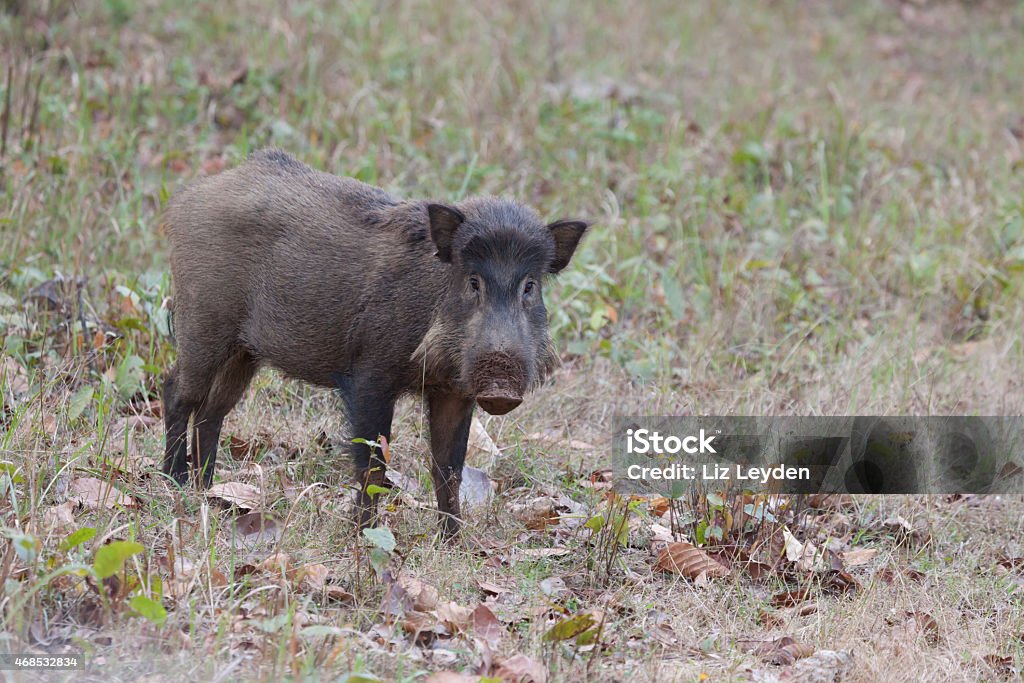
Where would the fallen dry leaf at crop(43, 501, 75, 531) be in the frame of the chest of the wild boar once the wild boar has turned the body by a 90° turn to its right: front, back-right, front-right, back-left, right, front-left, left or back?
front

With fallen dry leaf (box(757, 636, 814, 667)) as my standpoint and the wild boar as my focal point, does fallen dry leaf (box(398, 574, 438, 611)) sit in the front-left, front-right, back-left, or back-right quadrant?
front-left

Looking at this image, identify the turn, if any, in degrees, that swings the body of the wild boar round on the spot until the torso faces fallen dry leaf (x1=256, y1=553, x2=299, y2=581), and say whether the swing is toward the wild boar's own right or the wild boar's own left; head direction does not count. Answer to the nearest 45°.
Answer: approximately 45° to the wild boar's own right

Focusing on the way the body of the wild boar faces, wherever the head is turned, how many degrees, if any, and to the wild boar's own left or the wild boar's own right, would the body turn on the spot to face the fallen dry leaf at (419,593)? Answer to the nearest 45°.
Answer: approximately 45° to the wild boar's own right

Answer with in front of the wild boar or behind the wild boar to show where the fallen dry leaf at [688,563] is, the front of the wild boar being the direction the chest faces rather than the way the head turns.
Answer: in front

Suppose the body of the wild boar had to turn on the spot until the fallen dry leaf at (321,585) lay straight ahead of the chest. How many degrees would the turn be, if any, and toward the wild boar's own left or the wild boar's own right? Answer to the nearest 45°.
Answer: approximately 45° to the wild boar's own right

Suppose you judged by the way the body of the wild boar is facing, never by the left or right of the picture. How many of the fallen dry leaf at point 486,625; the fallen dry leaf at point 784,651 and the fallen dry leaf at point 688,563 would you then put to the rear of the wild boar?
0

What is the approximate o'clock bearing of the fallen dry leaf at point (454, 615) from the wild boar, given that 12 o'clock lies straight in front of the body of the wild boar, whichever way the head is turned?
The fallen dry leaf is roughly at 1 o'clock from the wild boar.

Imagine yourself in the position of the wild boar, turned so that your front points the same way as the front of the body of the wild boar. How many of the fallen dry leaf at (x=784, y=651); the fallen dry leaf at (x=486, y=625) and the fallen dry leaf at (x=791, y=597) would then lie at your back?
0

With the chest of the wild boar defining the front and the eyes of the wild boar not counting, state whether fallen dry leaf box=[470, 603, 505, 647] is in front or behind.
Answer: in front

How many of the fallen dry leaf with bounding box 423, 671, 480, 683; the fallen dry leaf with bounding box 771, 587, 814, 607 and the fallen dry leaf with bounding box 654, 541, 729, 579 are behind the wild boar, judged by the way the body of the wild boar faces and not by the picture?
0

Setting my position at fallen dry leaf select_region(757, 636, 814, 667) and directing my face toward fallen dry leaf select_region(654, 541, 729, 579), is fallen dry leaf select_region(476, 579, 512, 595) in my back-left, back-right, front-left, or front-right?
front-left

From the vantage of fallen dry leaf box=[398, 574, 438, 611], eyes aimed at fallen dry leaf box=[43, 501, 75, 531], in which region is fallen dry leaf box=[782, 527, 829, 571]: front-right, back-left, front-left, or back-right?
back-right

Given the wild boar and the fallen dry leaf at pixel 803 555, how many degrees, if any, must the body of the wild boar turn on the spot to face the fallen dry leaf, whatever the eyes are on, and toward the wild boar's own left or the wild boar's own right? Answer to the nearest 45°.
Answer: approximately 45° to the wild boar's own left

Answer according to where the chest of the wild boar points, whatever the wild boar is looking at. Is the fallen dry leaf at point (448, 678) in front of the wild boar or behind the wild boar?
in front

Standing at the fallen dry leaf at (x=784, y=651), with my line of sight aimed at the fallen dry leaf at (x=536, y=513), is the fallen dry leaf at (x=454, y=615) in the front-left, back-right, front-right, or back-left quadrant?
front-left
